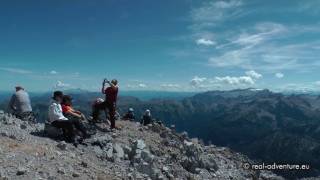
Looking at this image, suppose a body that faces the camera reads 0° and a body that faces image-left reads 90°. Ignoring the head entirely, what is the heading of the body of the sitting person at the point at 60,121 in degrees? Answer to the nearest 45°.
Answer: approximately 270°
